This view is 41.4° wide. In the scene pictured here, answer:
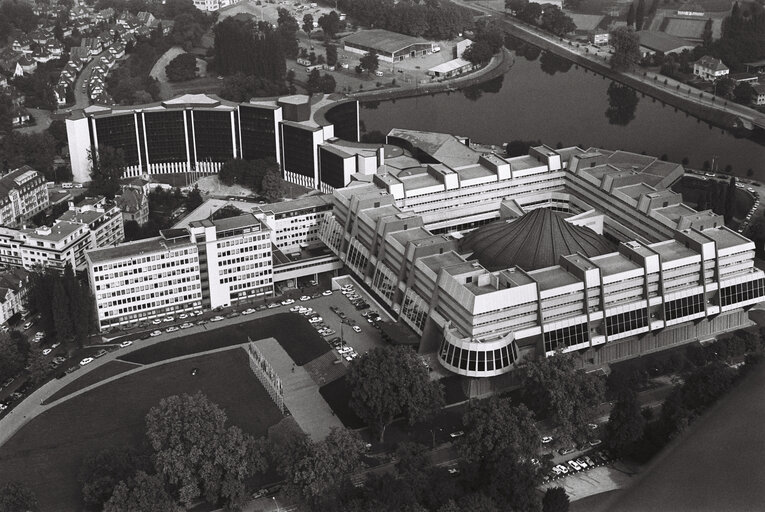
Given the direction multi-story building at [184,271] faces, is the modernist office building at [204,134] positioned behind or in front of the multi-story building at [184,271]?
behind

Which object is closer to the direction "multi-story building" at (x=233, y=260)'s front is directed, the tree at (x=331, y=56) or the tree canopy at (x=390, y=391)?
the tree canopy

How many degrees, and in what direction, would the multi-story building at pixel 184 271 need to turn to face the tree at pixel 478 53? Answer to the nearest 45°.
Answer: approximately 135° to its left

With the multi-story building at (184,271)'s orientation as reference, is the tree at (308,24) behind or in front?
behind

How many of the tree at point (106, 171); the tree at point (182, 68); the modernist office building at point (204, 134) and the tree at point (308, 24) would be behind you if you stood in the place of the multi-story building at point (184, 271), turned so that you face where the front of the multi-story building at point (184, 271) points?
4

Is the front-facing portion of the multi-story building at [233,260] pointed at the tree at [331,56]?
no

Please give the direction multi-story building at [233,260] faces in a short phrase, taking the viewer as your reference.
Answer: facing the viewer

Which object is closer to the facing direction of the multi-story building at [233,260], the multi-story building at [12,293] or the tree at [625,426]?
the tree

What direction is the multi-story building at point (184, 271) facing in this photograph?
toward the camera

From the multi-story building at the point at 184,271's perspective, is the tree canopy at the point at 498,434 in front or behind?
in front

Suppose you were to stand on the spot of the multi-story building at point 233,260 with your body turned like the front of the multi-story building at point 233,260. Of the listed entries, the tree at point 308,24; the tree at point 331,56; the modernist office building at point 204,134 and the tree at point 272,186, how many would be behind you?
4

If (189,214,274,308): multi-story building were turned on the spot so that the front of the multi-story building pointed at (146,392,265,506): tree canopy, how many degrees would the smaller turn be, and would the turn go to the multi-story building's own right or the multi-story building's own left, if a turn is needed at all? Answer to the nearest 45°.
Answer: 0° — it already faces it

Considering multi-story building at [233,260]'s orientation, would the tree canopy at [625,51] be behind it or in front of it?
behind

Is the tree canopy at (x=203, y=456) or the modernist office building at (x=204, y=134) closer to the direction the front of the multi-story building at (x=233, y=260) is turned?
the tree canopy

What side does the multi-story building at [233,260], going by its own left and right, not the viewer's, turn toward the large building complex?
left

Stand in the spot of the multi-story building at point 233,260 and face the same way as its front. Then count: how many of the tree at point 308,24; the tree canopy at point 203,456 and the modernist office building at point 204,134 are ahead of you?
1

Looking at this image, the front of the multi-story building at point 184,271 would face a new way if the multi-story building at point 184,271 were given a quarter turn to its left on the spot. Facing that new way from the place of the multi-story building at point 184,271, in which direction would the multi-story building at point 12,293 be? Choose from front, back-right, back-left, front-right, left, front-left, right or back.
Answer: back

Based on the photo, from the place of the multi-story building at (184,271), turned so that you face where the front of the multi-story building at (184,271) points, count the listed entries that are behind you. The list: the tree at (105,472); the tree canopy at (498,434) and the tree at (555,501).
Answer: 0

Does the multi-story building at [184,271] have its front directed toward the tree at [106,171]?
no

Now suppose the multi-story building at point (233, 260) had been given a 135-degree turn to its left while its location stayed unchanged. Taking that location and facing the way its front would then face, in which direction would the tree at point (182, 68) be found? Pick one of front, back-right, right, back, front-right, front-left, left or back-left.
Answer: front-left

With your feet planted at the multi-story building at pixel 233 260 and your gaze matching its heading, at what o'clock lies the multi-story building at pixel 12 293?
the multi-story building at pixel 12 293 is roughly at 3 o'clock from the multi-story building at pixel 233 260.
